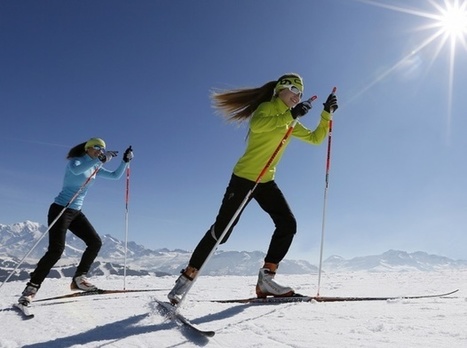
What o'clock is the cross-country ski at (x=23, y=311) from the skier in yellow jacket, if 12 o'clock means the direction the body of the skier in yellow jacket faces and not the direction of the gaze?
The cross-country ski is roughly at 6 o'clock from the skier in yellow jacket.

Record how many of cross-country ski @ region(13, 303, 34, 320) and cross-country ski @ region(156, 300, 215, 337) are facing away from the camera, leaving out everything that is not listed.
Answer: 0

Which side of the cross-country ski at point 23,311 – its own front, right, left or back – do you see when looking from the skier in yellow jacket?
front

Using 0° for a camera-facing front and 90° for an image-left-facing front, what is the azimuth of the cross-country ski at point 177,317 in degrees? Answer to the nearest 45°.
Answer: approximately 315°

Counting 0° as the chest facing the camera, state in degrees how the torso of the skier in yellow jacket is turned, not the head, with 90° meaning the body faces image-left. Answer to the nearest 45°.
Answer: approximately 270°

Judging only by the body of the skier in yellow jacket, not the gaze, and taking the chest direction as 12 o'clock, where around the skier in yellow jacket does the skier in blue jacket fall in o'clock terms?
The skier in blue jacket is roughly at 7 o'clock from the skier in yellow jacket.

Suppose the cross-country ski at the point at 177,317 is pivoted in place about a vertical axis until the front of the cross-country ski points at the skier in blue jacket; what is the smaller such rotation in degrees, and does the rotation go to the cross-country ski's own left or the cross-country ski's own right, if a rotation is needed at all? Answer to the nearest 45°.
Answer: approximately 180°

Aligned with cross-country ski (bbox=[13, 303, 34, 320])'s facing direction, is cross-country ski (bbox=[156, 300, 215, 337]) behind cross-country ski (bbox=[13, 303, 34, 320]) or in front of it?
in front

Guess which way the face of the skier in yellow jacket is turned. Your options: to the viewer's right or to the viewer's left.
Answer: to the viewer's right

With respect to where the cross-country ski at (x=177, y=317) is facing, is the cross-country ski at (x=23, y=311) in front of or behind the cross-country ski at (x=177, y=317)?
behind
